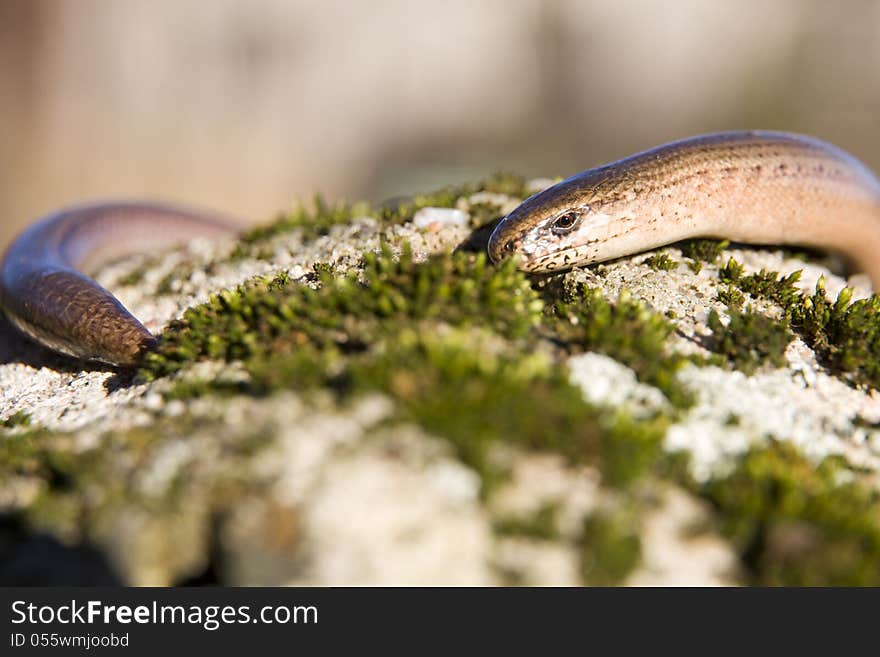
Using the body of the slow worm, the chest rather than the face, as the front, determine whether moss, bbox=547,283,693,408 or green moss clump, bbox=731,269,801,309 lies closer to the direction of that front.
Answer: the moss

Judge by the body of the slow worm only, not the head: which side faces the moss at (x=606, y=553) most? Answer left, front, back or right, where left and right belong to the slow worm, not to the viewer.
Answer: left

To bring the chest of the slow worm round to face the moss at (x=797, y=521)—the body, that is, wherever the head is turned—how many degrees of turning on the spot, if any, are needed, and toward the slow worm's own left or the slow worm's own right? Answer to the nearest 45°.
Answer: approximately 90° to the slow worm's own left

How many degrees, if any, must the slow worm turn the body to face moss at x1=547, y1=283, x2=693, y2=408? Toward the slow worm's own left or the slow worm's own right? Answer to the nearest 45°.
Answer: approximately 90° to the slow worm's own left

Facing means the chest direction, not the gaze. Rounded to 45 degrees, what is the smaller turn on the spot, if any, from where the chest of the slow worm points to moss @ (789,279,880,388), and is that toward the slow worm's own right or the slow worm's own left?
approximately 135° to the slow worm's own left

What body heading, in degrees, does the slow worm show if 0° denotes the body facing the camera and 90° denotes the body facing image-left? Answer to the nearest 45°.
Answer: approximately 90°

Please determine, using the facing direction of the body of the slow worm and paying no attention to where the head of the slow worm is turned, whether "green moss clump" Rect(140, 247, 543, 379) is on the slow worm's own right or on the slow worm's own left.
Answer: on the slow worm's own left

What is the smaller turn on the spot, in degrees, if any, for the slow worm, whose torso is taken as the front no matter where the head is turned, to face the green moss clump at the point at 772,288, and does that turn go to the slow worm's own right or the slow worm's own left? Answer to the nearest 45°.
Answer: approximately 135° to the slow worm's own left

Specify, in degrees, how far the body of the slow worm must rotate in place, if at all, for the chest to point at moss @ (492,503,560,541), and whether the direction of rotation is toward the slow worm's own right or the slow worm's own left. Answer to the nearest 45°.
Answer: approximately 90° to the slow worm's own left
